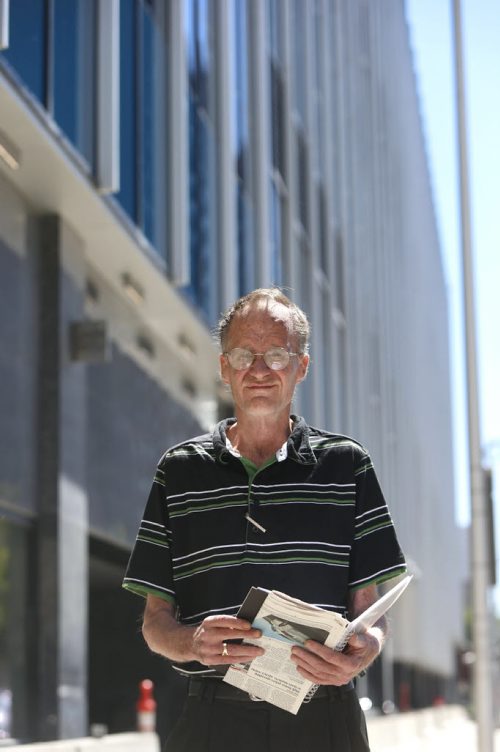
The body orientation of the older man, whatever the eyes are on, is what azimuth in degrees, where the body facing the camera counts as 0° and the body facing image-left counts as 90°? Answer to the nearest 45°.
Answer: approximately 0°

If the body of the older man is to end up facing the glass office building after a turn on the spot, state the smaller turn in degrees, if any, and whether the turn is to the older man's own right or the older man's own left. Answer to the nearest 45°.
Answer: approximately 180°
